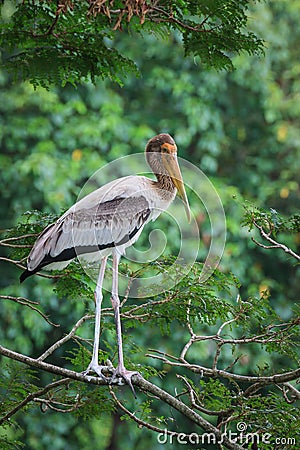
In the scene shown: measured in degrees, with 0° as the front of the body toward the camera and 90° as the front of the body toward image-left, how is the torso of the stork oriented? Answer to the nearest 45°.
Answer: approximately 270°
